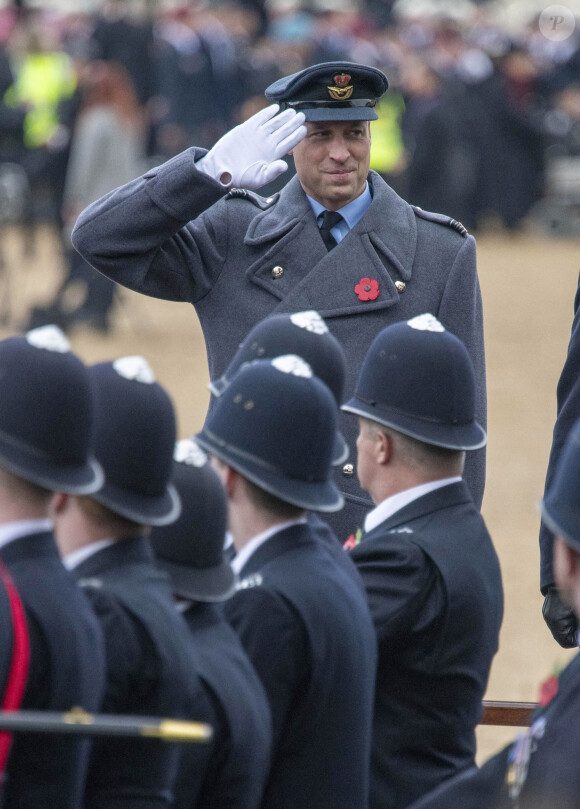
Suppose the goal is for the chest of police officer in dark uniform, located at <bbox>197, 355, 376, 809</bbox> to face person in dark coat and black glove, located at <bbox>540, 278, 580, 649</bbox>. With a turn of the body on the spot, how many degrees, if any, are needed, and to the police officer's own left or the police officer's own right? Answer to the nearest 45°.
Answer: approximately 90° to the police officer's own right

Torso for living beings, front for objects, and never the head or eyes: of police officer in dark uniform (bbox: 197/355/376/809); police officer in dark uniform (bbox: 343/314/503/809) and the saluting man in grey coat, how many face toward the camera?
1

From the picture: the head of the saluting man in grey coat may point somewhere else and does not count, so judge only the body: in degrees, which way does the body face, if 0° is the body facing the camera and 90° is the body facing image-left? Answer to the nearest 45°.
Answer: approximately 0°

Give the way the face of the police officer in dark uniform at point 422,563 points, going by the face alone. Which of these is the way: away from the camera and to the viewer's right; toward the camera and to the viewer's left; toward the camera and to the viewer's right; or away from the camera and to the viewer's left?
away from the camera and to the viewer's left

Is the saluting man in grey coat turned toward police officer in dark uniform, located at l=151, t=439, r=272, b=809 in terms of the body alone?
yes

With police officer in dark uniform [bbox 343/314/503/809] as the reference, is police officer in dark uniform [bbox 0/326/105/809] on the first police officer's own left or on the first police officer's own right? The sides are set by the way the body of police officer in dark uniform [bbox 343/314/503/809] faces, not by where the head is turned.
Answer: on the first police officer's own left

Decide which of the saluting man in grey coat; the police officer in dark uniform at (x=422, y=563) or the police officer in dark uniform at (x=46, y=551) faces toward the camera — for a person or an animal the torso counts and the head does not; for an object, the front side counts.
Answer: the saluting man in grey coat

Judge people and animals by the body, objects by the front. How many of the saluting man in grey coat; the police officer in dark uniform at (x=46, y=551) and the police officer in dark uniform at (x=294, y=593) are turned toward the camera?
1

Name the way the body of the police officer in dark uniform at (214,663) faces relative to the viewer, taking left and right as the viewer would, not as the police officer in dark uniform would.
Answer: facing away from the viewer and to the left of the viewer
